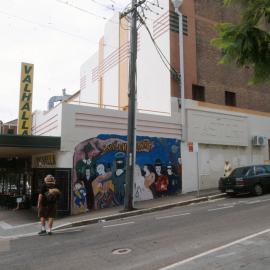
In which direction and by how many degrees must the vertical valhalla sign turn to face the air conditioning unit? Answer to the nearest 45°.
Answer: approximately 90° to its left

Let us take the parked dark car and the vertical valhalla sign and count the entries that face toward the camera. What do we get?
1

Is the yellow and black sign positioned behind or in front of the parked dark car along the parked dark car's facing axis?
behind

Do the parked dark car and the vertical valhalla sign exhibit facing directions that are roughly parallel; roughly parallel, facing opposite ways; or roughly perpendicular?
roughly perpendicular

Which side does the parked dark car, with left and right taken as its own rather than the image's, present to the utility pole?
back

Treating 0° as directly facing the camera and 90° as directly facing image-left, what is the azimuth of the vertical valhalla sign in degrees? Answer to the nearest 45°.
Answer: approximately 0°

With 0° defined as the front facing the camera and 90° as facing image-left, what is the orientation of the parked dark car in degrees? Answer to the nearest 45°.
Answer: approximately 225°

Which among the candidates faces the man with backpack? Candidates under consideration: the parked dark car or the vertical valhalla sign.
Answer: the vertical valhalla sign

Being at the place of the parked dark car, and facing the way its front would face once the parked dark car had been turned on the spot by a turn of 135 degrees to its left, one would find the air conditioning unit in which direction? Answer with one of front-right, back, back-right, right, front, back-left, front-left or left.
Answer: right
